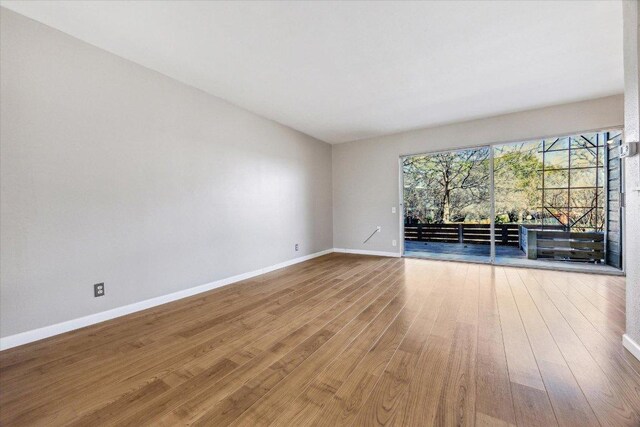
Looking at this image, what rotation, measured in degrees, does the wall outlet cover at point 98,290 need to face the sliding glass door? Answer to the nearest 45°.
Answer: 0° — it already faces it

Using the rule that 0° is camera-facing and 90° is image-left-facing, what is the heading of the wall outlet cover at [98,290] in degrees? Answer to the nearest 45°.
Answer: approximately 315°

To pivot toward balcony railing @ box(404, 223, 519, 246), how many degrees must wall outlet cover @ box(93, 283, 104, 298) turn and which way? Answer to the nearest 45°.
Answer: approximately 45° to its left

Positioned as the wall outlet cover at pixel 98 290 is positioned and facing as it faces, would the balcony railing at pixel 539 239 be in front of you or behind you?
in front
